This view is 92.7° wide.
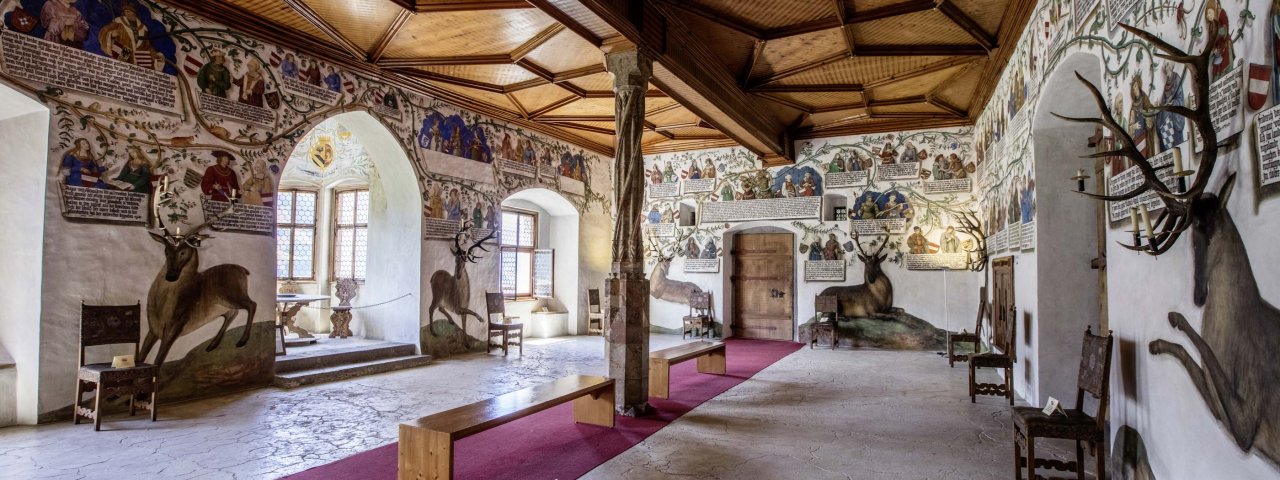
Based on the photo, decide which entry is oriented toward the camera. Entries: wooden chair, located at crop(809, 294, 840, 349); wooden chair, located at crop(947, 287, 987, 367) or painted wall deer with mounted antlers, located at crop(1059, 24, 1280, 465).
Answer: wooden chair, located at crop(809, 294, 840, 349)

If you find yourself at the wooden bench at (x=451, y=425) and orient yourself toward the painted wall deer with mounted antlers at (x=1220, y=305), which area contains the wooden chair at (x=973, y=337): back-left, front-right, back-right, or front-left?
front-left

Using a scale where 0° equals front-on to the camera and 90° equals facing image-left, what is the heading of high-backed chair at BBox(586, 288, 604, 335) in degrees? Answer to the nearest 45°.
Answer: approximately 315°

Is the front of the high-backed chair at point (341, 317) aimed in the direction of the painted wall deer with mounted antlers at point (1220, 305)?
no

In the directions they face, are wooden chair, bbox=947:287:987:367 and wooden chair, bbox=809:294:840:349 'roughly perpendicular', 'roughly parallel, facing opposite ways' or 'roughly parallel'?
roughly perpendicular

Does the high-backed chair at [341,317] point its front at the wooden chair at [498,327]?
no

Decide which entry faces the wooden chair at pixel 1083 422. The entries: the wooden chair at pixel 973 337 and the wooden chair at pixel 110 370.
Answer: the wooden chair at pixel 110 370

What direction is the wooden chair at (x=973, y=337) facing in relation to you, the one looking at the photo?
facing to the left of the viewer

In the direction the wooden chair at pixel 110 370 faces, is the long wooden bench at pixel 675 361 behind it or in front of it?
in front

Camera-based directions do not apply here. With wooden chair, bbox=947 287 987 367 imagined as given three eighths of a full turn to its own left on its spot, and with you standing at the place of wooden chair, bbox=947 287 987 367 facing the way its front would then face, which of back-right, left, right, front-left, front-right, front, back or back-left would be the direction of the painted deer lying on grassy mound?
back

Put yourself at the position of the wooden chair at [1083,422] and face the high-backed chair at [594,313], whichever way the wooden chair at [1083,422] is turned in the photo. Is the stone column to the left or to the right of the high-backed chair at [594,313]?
left

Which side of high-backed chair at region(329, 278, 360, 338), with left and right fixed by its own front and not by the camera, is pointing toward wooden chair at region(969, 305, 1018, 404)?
left

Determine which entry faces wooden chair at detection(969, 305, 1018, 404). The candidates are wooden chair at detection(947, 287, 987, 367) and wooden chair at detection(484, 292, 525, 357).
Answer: wooden chair at detection(484, 292, 525, 357)

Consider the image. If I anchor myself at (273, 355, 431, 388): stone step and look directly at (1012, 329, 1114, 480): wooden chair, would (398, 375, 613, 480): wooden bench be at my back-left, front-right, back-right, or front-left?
front-right

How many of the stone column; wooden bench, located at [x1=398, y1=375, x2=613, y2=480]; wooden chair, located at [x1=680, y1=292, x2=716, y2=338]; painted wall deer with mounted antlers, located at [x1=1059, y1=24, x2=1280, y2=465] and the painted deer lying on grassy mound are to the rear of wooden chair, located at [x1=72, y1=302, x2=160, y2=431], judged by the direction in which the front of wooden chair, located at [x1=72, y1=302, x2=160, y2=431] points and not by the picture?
0

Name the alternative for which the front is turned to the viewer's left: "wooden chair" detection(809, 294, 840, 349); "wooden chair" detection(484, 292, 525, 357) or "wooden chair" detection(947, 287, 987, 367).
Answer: "wooden chair" detection(947, 287, 987, 367)

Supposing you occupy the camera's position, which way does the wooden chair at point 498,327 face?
facing the viewer and to the right of the viewer

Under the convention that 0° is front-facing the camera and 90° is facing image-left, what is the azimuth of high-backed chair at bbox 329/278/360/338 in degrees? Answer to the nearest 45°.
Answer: approximately 45°
